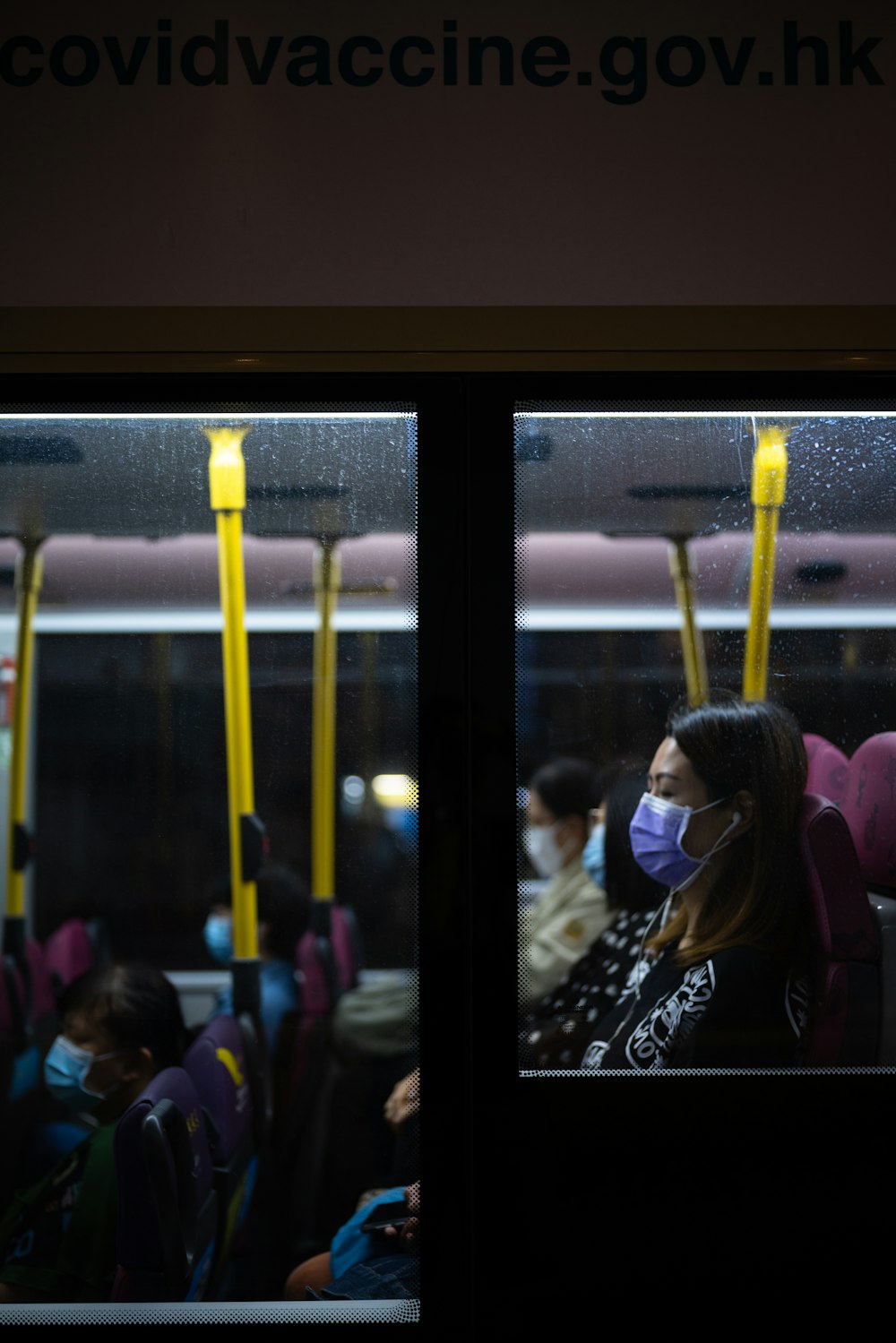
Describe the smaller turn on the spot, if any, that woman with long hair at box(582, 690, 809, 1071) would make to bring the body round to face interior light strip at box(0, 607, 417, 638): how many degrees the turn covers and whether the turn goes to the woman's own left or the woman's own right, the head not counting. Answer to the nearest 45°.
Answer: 0° — they already face it

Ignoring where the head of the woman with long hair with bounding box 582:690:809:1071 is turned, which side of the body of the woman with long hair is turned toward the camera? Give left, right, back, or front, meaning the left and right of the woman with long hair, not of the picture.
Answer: left

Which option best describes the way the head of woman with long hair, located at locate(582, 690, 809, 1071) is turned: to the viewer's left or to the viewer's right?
to the viewer's left

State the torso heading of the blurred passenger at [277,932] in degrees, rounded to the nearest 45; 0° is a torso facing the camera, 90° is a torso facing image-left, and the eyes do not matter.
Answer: approximately 90°

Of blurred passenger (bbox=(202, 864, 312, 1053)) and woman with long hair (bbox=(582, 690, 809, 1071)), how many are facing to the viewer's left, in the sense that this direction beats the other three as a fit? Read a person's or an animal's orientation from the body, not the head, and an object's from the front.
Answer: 2

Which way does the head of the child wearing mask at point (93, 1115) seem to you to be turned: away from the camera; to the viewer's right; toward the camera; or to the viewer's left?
to the viewer's left

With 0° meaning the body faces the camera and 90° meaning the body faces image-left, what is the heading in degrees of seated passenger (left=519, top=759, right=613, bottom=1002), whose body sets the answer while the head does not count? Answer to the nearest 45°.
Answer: approximately 90°

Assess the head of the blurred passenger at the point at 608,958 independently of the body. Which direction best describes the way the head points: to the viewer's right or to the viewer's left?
to the viewer's left
